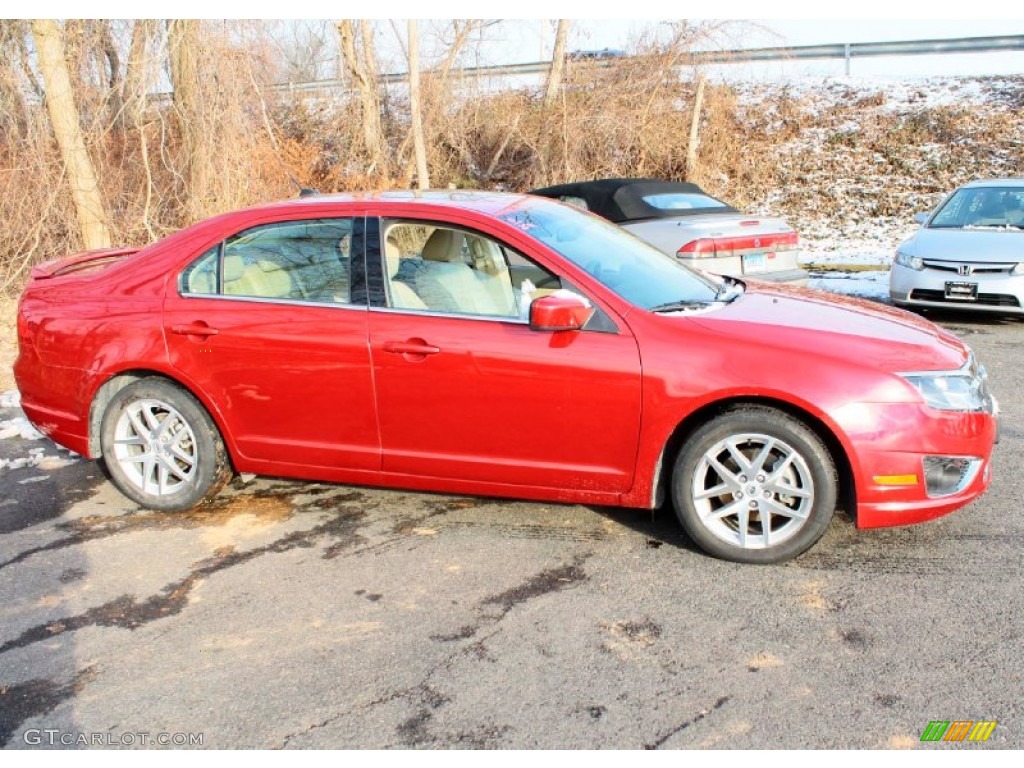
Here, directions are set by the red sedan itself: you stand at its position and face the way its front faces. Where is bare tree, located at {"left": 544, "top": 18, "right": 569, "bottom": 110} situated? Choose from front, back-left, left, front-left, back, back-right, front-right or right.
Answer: left

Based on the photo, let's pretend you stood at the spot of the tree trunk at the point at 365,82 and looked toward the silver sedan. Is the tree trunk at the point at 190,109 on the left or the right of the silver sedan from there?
right

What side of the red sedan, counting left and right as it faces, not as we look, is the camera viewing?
right

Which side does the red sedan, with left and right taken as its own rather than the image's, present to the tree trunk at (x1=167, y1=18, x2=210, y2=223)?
left

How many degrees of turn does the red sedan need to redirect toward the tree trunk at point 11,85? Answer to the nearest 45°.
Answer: approximately 135° to its left

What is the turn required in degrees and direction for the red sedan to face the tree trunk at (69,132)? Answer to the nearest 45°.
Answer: approximately 135° to its left

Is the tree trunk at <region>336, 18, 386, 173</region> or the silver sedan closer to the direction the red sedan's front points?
the silver sedan

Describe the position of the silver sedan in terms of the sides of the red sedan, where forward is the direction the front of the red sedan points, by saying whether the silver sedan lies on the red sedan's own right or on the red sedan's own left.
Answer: on the red sedan's own left

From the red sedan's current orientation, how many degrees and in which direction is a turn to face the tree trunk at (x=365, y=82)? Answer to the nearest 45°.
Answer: approximately 90° to its left
